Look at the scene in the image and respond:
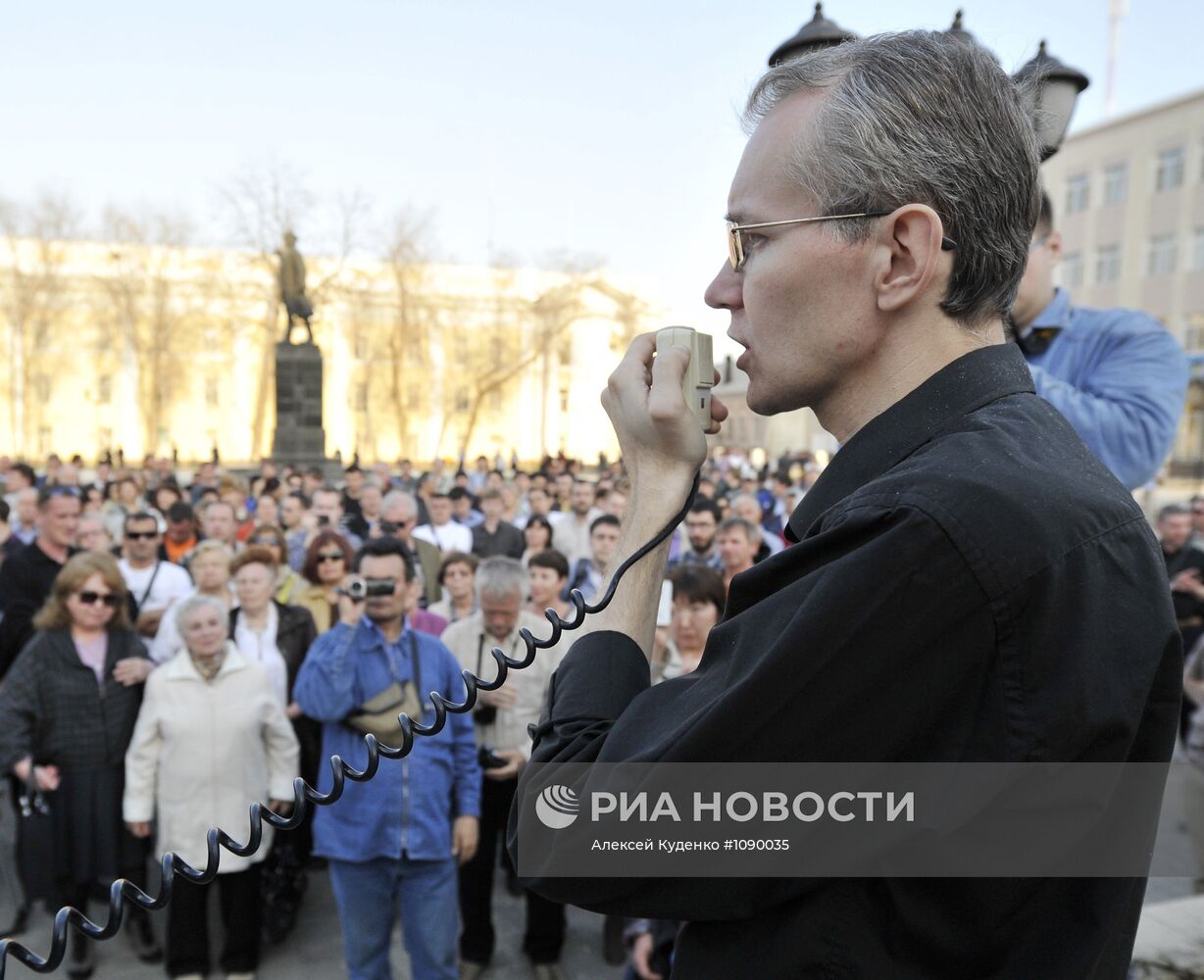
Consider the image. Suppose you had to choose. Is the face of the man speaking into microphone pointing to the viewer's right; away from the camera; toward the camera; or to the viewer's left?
to the viewer's left

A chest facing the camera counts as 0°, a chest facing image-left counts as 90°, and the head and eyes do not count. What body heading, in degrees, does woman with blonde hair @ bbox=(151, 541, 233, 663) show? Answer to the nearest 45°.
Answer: approximately 0°

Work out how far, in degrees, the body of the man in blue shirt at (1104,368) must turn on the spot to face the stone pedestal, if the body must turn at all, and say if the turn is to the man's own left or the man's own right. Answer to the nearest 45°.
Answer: approximately 90° to the man's own right

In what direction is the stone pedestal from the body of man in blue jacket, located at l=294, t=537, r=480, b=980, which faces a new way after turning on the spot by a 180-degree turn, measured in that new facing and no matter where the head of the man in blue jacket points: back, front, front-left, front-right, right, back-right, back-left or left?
front

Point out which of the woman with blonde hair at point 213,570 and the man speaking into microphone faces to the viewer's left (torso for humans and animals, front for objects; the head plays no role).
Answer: the man speaking into microphone

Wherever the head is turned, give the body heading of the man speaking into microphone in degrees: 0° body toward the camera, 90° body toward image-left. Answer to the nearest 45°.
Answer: approximately 90°

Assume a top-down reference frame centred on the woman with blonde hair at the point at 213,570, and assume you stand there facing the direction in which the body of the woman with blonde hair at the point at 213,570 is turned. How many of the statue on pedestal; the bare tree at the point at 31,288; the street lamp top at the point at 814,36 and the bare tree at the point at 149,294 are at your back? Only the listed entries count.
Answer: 3

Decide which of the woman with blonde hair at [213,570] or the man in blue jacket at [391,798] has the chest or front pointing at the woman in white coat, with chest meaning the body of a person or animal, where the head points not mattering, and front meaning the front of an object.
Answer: the woman with blonde hair
